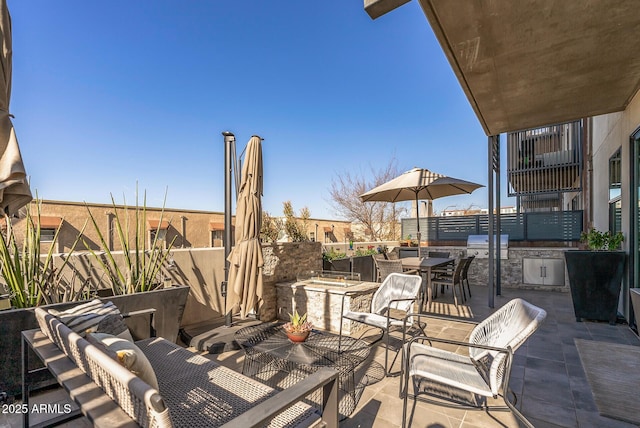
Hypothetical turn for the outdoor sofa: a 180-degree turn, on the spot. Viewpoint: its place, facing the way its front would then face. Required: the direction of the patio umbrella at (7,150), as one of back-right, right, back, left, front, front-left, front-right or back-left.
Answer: right

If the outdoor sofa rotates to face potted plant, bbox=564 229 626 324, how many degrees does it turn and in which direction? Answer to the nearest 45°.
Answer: approximately 45° to its right

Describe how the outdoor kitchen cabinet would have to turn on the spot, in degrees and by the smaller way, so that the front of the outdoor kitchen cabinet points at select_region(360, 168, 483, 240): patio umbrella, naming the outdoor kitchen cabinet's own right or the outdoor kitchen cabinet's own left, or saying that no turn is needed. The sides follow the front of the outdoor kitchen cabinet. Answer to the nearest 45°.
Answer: approximately 45° to the outdoor kitchen cabinet's own right

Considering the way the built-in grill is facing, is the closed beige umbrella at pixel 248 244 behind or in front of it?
in front

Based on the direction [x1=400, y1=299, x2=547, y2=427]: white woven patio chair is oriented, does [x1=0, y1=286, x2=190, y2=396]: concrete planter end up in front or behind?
in front

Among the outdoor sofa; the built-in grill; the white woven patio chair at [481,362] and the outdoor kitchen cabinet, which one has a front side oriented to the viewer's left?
the white woven patio chair

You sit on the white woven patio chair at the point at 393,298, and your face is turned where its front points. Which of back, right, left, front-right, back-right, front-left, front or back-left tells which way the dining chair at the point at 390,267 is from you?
back-right

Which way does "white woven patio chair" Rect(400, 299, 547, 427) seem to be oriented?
to the viewer's left

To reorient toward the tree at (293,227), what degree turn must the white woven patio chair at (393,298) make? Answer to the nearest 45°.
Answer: approximately 90° to its right

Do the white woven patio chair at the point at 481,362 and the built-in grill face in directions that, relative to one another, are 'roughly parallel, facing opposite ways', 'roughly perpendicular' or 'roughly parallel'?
roughly perpendicular

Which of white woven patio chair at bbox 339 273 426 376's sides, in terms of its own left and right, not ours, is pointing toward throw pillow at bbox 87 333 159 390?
front

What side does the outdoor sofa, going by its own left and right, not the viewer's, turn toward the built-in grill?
front
